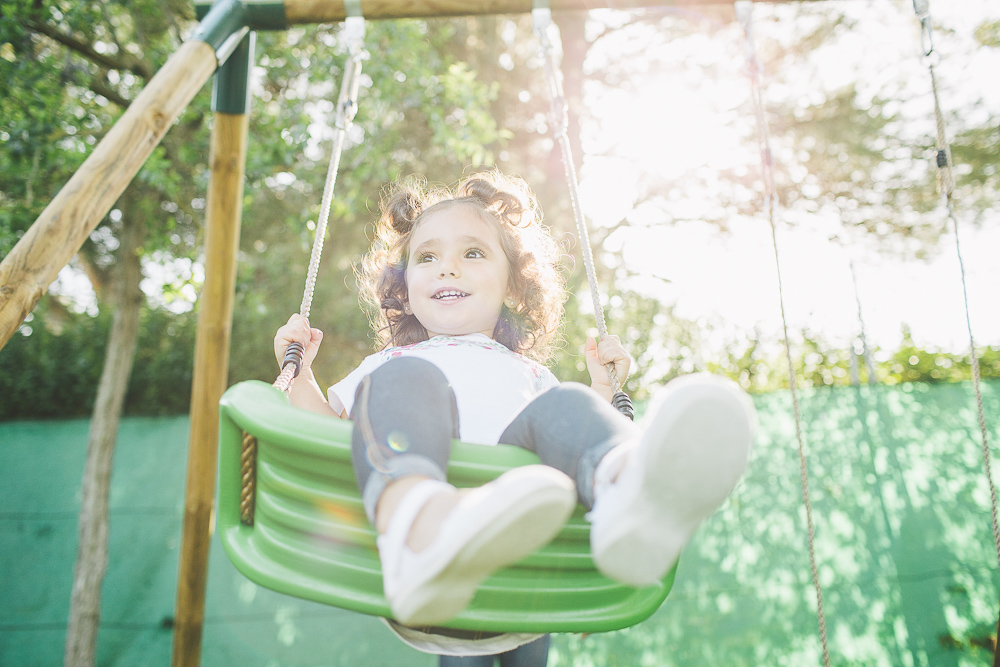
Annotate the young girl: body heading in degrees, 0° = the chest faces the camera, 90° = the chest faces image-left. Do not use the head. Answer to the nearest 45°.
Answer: approximately 0°

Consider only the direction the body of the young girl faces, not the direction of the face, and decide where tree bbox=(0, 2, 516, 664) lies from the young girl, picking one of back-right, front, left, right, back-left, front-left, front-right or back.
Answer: back-right
